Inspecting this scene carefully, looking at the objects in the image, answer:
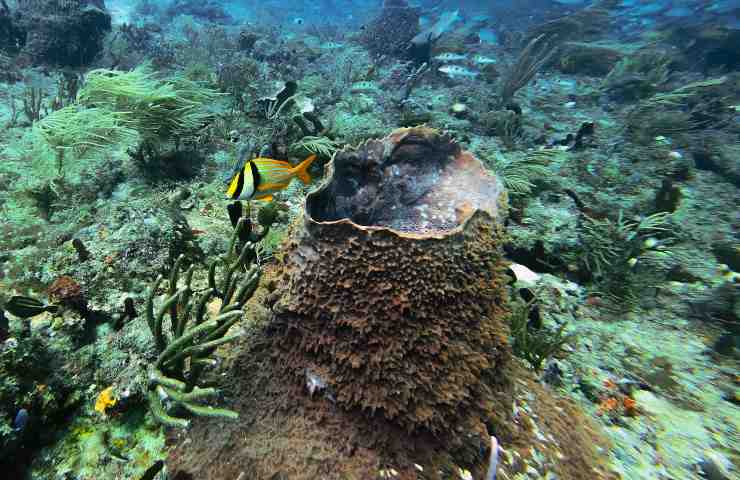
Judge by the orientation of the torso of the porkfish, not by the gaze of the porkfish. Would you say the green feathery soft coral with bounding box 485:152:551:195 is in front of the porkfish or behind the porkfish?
behind

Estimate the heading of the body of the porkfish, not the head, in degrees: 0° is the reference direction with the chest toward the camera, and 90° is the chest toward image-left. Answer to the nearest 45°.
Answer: approximately 90°

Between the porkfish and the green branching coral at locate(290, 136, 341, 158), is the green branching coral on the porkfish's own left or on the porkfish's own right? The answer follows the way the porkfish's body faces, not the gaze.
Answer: on the porkfish's own right

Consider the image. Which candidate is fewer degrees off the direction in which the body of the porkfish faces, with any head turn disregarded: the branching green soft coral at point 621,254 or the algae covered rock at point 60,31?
the algae covered rock

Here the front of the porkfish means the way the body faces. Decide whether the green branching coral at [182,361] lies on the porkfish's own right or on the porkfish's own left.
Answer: on the porkfish's own left

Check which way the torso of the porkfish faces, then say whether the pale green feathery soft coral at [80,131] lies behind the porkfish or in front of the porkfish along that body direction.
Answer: in front

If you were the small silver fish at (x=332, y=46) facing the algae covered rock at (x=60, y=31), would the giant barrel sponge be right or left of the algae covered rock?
left

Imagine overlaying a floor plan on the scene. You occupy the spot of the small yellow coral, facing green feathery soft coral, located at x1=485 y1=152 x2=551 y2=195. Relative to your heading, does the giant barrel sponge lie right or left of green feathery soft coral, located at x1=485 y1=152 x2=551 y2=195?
right

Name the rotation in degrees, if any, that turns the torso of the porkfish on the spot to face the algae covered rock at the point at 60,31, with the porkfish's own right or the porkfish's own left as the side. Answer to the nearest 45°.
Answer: approximately 45° to the porkfish's own right

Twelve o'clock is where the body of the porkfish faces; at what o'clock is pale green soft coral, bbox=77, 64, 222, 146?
The pale green soft coral is roughly at 2 o'clock from the porkfish.

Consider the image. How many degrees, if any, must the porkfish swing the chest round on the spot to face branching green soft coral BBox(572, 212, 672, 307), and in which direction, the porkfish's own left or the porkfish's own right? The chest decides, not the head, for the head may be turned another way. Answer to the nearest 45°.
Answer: approximately 180°

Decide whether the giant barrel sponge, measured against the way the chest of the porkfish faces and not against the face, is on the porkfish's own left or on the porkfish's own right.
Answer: on the porkfish's own left

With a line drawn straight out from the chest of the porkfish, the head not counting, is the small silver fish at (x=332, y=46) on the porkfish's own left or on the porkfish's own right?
on the porkfish's own right
